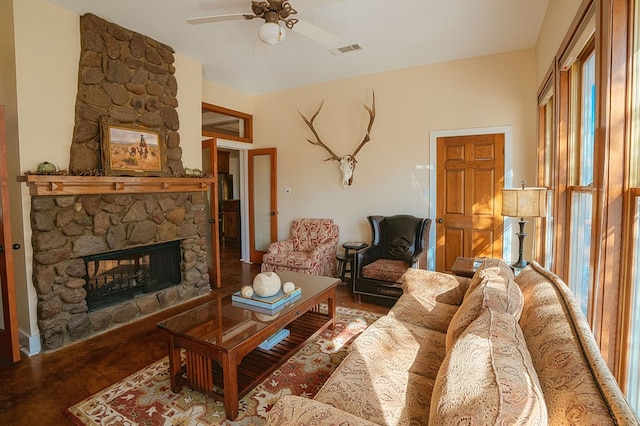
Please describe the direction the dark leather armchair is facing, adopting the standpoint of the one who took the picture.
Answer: facing the viewer and to the left of the viewer

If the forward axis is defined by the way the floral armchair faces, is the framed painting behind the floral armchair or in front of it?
in front

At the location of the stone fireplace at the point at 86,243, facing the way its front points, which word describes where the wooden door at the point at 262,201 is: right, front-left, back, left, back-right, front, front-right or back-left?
left

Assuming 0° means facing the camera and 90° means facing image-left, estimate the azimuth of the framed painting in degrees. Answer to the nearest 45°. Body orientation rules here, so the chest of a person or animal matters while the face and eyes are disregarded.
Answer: approximately 315°

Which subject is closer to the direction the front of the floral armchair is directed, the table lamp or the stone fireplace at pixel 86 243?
the stone fireplace

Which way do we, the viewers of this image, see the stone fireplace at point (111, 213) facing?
facing the viewer and to the right of the viewer

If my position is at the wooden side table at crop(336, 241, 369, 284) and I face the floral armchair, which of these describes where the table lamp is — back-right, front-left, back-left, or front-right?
back-left

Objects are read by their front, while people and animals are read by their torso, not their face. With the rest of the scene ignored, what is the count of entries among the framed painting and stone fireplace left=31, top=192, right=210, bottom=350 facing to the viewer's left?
0

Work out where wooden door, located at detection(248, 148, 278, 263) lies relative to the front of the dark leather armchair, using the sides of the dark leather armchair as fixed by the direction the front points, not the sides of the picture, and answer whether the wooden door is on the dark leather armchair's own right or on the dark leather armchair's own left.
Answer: on the dark leather armchair's own right

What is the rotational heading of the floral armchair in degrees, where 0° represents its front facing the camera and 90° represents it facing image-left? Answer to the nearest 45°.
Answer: approximately 45°

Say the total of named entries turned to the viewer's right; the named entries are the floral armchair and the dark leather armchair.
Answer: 0

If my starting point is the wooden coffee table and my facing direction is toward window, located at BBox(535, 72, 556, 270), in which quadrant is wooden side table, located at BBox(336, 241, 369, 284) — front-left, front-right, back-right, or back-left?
front-left

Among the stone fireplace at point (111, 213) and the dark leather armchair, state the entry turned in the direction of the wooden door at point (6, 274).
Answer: the dark leather armchair

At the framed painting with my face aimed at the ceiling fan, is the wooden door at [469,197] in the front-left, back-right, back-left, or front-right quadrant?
front-left

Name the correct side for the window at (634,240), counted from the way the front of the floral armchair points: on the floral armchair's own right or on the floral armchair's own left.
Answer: on the floral armchair's own left
